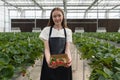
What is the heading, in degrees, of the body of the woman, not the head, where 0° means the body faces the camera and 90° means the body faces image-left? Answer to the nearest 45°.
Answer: approximately 0°
